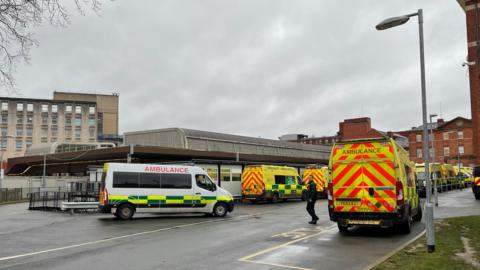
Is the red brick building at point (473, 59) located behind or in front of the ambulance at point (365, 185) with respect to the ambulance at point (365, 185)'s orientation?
in front

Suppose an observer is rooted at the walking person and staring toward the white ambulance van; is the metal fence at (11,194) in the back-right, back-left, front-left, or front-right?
front-right

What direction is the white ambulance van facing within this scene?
to the viewer's right

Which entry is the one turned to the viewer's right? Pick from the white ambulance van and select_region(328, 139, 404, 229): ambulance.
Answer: the white ambulance van

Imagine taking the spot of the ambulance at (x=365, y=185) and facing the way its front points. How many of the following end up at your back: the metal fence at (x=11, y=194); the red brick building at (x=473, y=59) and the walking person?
0

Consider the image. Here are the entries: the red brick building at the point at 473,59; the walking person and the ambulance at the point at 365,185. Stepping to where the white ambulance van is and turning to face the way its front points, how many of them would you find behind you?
0

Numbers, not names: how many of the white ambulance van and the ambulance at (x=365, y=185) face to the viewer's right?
1

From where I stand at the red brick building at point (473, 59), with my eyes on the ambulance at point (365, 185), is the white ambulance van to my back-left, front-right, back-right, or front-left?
front-right

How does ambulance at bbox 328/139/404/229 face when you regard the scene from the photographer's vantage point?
facing away from the viewer

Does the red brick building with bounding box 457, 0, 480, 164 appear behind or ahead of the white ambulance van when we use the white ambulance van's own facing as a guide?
ahead

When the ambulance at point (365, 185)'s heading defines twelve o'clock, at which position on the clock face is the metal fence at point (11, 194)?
The metal fence is roughly at 10 o'clock from the ambulance.

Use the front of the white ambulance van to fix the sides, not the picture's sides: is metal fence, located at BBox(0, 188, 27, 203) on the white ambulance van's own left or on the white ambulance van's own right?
on the white ambulance van's own left
